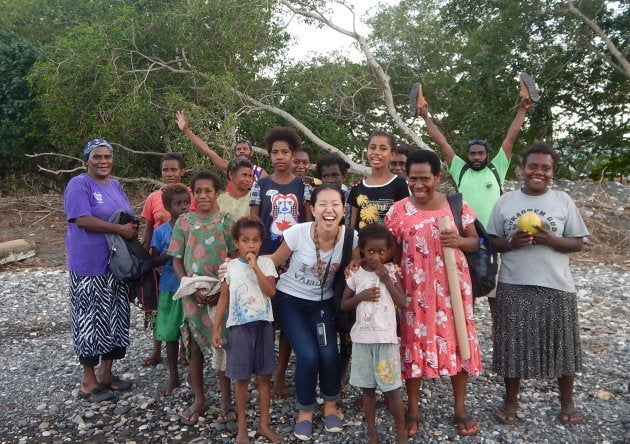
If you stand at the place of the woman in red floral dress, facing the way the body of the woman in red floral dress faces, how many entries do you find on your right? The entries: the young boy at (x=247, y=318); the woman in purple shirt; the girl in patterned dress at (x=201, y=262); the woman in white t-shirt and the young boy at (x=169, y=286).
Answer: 5

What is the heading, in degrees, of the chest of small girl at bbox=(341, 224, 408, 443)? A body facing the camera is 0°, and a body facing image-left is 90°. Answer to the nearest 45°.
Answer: approximately 0°

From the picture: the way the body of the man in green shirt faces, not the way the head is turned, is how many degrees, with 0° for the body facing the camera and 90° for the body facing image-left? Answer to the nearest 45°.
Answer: approximately 0°

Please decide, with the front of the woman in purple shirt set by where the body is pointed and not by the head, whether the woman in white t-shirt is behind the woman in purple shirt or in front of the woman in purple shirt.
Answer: in front

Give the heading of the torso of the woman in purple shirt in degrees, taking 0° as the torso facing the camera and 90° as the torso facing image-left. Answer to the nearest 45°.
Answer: approximately 315°

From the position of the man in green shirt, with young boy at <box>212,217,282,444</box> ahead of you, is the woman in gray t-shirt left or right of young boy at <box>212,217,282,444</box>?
left

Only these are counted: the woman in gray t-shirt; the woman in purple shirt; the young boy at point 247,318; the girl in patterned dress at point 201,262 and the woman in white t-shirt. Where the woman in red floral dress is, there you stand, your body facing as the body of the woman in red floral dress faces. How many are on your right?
4

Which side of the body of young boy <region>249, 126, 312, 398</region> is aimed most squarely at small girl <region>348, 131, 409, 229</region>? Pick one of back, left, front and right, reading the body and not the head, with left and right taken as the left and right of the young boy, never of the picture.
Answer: left
